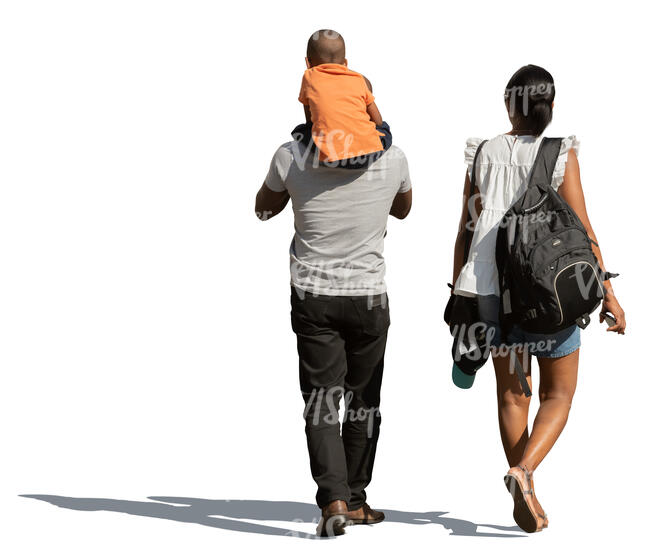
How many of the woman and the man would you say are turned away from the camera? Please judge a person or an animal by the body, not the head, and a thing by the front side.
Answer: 2

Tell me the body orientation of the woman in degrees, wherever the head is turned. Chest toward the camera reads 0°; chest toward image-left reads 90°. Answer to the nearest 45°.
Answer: approximately 180°

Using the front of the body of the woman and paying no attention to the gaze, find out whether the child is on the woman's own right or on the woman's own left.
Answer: on the woman's own left

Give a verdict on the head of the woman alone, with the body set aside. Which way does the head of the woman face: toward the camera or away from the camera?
away from the camera

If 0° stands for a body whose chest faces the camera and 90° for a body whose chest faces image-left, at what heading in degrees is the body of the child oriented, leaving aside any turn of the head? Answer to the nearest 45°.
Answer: approximately 180°

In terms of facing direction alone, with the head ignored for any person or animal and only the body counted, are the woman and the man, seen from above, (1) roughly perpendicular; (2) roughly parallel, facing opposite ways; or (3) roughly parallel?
roughly parallel

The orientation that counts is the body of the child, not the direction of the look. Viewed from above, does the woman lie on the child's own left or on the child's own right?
on the child's own right

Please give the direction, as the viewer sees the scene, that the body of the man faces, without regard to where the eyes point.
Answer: away from the camera

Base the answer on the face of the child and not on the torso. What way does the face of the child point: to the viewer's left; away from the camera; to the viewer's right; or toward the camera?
away from the camera

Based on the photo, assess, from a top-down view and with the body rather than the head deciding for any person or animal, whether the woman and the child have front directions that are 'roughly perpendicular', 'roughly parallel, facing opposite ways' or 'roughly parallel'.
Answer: roughly parallel

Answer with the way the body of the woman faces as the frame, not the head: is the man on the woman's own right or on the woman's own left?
on the woman's own left

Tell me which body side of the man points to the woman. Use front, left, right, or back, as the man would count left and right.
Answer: right
